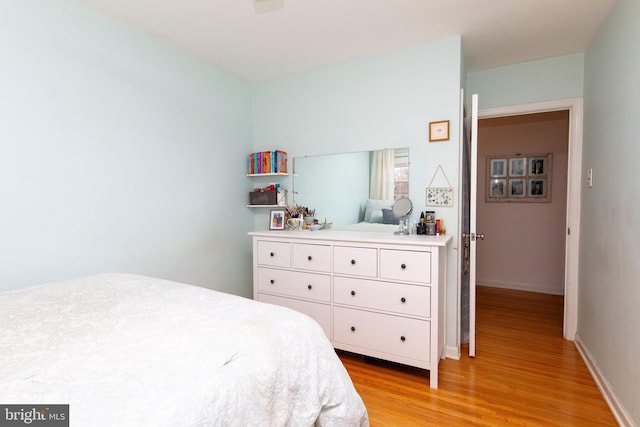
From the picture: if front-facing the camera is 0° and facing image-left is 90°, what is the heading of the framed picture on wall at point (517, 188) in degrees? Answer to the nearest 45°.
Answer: approximately 0°

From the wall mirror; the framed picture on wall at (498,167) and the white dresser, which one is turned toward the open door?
the framed picture on wall

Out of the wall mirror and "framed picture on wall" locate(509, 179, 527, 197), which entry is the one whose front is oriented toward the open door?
the framed picture on wall

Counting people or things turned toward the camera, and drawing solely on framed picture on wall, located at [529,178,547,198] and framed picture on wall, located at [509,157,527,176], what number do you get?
2

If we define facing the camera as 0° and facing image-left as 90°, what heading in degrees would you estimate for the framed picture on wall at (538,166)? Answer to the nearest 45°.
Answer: approximately 0°

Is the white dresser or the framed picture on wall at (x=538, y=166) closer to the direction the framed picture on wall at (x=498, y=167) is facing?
the white dresser
